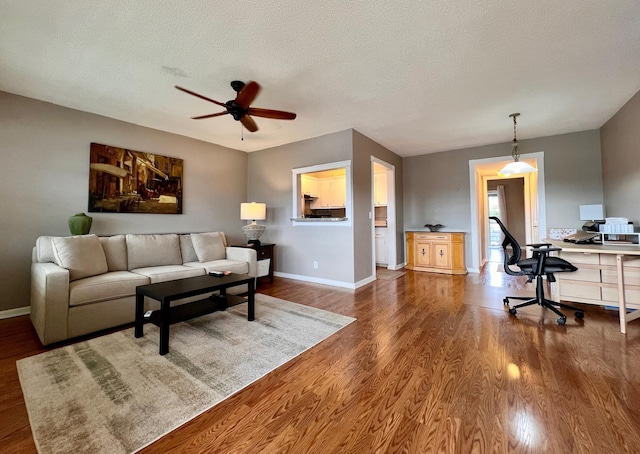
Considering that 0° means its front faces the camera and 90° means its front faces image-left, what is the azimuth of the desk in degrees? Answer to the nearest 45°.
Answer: approximately 45°

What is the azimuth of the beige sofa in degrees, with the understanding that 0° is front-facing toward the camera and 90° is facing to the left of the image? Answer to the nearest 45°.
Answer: approximately 315°

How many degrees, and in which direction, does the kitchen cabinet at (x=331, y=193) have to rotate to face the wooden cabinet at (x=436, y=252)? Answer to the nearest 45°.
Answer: approximately 90° to its left

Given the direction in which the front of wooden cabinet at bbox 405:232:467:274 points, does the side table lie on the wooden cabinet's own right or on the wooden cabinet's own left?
on the wooden cabinet's own right

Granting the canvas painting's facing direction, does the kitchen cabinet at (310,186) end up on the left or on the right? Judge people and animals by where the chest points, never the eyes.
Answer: on its left

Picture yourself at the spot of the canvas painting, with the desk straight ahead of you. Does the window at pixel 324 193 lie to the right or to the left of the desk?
left
